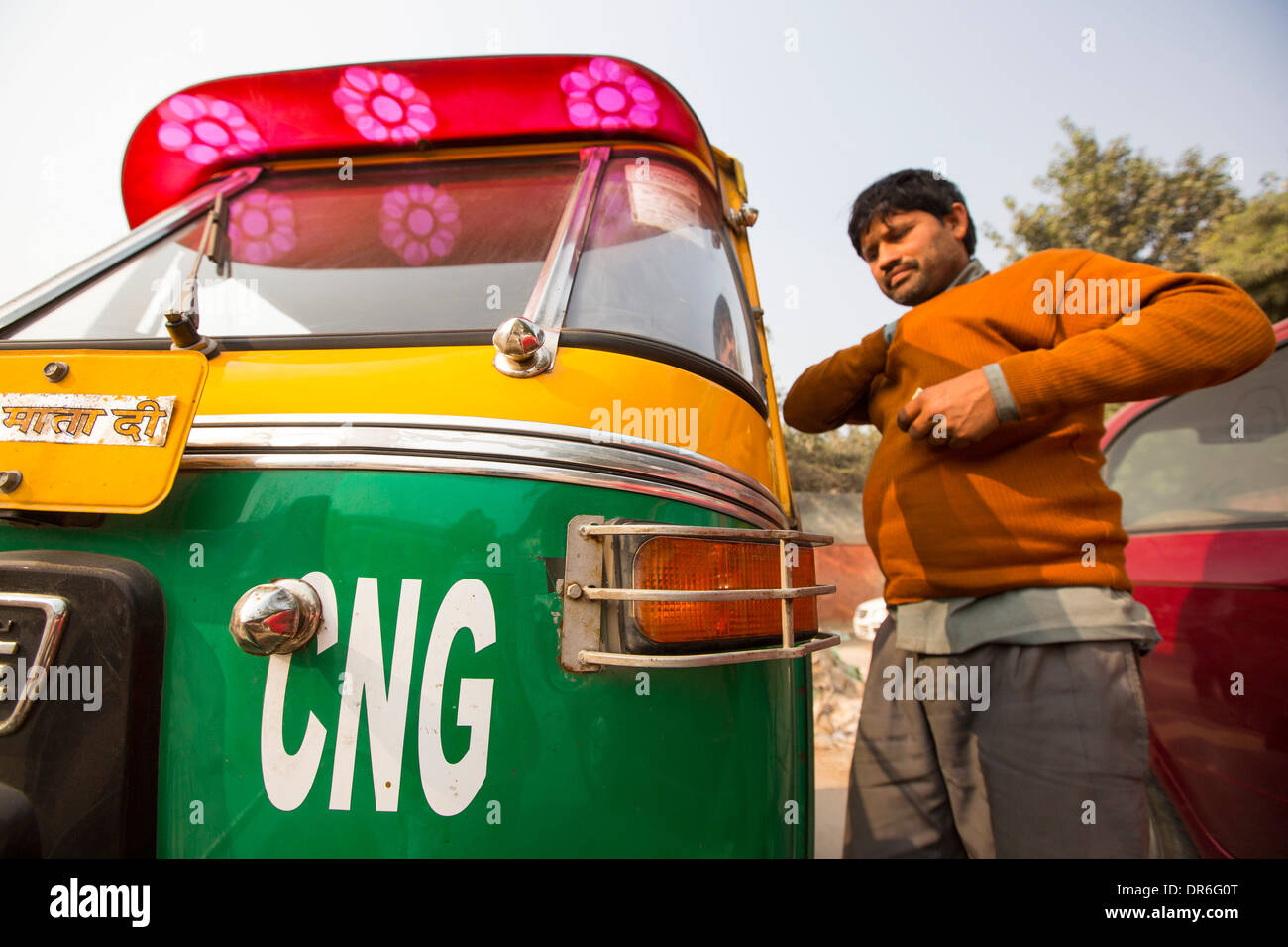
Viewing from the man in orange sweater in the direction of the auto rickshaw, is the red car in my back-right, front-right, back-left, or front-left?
back-right

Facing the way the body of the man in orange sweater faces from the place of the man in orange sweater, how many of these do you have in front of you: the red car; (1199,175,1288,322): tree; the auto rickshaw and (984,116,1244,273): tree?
1

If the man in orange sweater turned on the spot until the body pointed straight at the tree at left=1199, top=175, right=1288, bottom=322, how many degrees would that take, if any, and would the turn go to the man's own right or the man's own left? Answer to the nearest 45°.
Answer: approximately 135° to the man's own right

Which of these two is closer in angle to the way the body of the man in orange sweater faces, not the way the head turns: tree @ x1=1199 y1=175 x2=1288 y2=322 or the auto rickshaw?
the auto rickshaw

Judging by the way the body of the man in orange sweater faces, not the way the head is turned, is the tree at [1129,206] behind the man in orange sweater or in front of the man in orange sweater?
behind

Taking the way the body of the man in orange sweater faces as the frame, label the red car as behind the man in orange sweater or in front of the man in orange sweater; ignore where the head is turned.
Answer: behind

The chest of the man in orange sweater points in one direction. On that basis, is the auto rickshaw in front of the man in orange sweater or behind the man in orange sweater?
in front

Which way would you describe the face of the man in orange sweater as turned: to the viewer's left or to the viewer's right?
to the viewer's left

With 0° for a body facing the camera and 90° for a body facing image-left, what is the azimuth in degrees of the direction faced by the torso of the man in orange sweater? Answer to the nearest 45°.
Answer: approximately 45°
